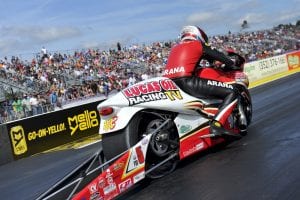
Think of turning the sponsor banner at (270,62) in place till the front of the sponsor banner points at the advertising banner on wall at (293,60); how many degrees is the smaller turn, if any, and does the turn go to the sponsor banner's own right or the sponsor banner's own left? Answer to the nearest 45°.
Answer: approximately 90° to the sponsor banner's own left

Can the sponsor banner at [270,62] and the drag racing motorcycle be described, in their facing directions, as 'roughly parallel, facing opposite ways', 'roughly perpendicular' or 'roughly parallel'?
roughly perpendicular

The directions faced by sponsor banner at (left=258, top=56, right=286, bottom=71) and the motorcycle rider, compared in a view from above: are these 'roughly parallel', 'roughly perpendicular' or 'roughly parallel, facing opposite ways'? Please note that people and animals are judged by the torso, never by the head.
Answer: roughly perpendicular

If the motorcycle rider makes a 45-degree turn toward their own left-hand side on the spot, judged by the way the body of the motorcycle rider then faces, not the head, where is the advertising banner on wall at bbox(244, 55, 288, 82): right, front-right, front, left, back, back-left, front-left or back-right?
front

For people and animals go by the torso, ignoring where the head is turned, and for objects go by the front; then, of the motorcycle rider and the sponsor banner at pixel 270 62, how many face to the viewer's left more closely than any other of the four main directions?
0

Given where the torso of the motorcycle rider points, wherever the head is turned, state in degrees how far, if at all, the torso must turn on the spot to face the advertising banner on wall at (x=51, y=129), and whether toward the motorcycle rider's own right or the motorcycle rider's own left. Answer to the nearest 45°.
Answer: approximately 90° to the motorcycle rider's own left

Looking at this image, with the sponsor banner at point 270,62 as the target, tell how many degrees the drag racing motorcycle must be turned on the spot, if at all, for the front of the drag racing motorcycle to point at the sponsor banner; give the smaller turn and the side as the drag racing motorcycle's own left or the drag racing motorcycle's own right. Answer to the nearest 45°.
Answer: approximately 45° to the drag racing motorcycle's own left

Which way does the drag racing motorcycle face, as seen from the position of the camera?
facing away from the viewer and to the right of the viewer

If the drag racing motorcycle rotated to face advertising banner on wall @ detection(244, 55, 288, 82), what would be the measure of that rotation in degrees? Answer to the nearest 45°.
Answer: approximately 45° to its left

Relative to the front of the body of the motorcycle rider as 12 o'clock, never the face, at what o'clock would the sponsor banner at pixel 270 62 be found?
The sponsor banner is roughly at 11 o'clock from the motorcycle rider.

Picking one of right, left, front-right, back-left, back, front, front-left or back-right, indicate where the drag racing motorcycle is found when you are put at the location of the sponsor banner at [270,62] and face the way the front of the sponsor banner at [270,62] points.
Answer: front-right

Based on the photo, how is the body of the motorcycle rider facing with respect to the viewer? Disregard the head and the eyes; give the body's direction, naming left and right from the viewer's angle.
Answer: facing away from the viewer and to the right of the viewer

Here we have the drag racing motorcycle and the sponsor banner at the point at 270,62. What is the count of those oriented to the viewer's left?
0
